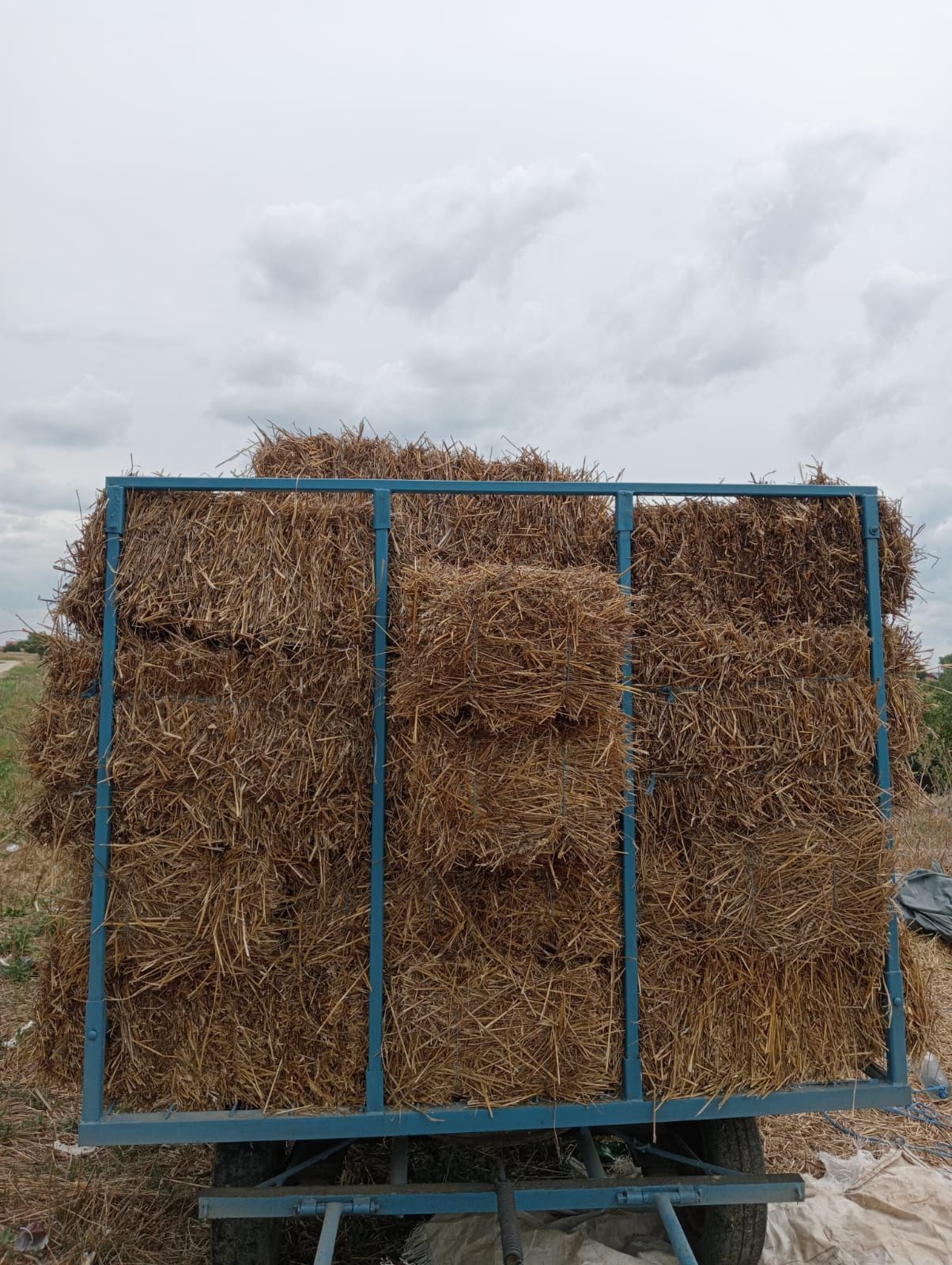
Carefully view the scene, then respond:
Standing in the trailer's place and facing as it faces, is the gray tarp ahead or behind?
behind

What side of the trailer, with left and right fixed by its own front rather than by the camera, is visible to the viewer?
front
